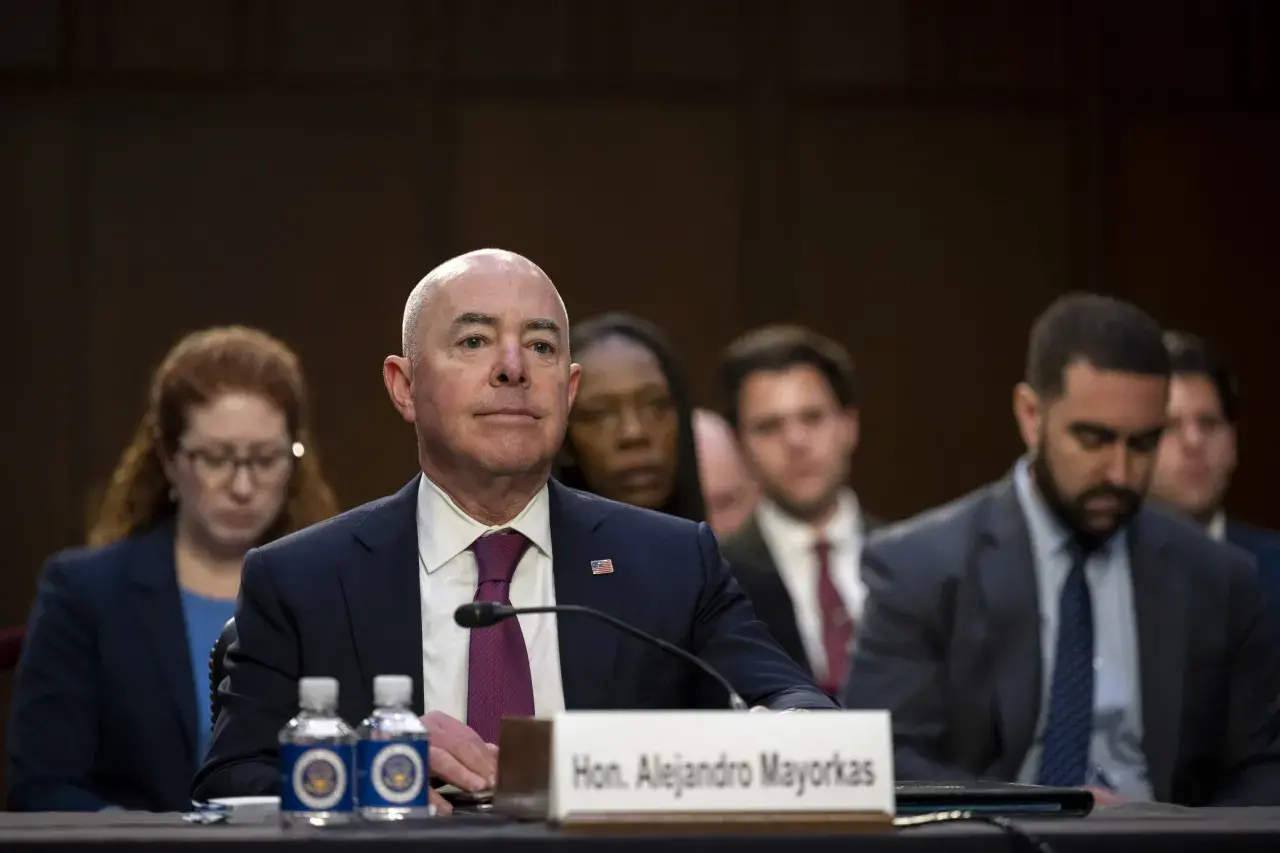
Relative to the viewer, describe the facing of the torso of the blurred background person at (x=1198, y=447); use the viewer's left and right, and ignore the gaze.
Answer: facing the viewer

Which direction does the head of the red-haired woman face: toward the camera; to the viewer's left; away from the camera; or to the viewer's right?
toward the camera

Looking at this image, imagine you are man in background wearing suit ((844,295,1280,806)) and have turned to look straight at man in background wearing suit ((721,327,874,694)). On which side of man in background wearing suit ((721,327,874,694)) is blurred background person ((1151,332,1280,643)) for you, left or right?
right

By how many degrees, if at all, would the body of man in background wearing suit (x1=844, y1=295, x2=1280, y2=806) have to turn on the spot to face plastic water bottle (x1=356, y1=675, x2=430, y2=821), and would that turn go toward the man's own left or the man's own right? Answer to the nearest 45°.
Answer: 0° — they already face it

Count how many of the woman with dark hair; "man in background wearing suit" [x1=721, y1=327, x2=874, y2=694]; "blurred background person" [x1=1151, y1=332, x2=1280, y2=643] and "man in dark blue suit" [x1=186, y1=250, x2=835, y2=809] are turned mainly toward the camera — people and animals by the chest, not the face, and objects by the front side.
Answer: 4

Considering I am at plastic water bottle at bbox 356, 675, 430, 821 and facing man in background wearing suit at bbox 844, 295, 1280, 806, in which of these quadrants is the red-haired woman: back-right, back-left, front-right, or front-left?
front-left

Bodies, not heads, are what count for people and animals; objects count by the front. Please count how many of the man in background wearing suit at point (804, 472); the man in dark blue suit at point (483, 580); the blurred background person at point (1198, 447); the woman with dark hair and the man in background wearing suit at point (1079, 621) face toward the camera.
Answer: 5

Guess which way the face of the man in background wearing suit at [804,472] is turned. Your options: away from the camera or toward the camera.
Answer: toward the camera

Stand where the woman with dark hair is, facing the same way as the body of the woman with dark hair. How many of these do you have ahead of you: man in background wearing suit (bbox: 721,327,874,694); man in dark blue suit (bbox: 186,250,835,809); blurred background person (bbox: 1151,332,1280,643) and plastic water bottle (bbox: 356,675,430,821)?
2

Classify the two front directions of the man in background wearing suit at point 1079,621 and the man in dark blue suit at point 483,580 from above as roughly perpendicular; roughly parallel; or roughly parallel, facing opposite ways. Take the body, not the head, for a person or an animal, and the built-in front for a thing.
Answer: roughly parallel

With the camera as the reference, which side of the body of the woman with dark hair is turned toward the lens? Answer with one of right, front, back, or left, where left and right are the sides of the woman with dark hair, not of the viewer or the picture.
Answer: front

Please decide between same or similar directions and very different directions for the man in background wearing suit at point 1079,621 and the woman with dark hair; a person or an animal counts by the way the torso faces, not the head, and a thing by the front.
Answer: same or similar directions

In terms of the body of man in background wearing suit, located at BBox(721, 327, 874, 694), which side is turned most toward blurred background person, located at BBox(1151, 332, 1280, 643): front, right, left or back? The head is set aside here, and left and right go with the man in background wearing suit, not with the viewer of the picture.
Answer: left

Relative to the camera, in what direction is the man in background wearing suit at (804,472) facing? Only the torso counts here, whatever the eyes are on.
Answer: toward the camera
